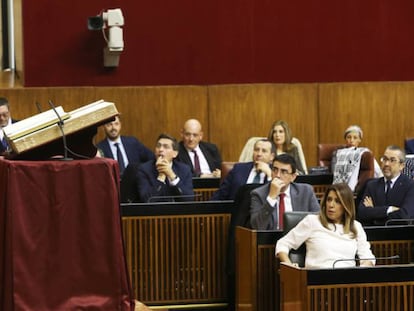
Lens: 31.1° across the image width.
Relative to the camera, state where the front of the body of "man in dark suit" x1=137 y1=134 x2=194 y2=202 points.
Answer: toward the camera

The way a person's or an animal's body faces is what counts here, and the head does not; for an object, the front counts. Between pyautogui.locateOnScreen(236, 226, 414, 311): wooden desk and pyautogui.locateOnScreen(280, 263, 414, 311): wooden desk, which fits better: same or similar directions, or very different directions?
same or similar directions

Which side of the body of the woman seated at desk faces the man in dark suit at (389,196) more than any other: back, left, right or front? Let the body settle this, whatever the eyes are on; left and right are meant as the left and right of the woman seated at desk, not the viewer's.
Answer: back

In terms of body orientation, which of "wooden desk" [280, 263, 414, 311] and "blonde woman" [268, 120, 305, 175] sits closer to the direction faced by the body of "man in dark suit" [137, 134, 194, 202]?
the wooden desk

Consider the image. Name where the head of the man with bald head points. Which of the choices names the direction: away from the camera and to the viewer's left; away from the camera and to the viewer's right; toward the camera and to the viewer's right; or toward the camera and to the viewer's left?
toward the camera and to the viewer's left

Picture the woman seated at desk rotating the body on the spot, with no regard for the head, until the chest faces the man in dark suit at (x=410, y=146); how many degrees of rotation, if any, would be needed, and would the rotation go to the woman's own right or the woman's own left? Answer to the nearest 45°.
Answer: approximately 180°

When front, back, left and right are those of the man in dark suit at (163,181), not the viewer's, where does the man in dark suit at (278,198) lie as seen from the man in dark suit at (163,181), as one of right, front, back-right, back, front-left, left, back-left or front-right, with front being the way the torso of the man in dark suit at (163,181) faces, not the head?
front-left

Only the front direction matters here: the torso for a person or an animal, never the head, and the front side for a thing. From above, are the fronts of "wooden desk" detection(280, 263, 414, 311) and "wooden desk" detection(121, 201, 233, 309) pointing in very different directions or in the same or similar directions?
same or similar directions

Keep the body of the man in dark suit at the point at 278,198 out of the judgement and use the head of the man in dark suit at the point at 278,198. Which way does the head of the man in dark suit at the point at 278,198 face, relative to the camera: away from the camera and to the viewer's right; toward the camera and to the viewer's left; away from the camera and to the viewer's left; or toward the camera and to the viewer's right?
toward the camera and to the viewer's left

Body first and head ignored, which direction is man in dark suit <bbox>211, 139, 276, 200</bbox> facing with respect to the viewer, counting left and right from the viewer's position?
facing the viewer and to the right of the viewer
